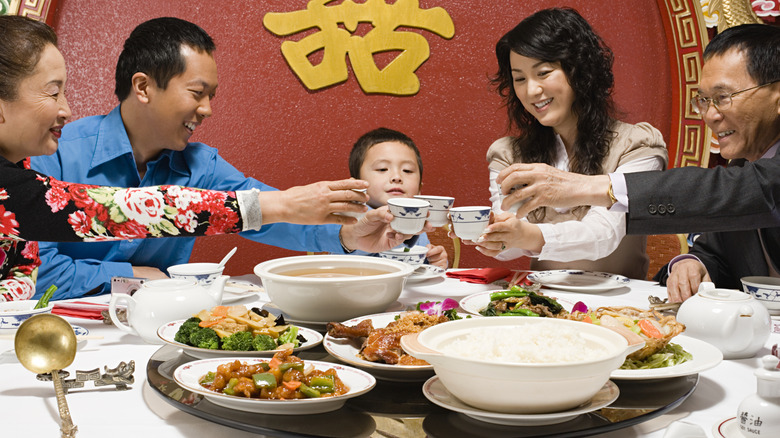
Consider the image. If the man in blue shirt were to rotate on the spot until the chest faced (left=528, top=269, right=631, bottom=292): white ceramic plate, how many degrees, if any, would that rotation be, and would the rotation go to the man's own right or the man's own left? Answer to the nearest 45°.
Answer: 0° — they already face it

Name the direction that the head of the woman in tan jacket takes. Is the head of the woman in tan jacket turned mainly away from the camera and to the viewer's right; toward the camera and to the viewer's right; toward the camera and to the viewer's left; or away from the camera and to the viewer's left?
toward the camera and to the viewer's left

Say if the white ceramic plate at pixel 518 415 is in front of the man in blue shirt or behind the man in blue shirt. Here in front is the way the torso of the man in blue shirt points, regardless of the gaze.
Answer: in front

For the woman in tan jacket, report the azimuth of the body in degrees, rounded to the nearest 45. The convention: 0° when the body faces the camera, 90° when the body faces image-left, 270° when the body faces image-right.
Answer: approximately 45°

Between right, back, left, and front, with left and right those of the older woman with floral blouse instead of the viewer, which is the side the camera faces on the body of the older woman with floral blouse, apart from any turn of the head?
right

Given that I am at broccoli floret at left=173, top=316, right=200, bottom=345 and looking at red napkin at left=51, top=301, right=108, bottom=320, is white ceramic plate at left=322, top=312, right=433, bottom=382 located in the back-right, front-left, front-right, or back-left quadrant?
back-right

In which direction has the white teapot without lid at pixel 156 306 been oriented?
to the viewer's right

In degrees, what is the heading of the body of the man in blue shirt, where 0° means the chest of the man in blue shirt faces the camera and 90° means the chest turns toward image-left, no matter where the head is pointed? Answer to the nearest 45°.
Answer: approximately 315°

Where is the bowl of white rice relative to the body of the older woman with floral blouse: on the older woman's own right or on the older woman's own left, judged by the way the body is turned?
on the older woman's own right

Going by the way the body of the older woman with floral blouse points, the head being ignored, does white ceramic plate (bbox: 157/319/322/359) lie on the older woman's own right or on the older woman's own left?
on the older woman's own right

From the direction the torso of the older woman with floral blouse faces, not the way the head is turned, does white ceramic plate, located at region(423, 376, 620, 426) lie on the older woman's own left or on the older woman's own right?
on the older woman's own right
